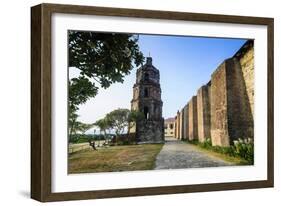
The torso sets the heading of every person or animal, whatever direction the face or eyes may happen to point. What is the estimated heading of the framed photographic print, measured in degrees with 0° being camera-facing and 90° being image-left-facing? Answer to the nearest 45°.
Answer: approximately 315°
